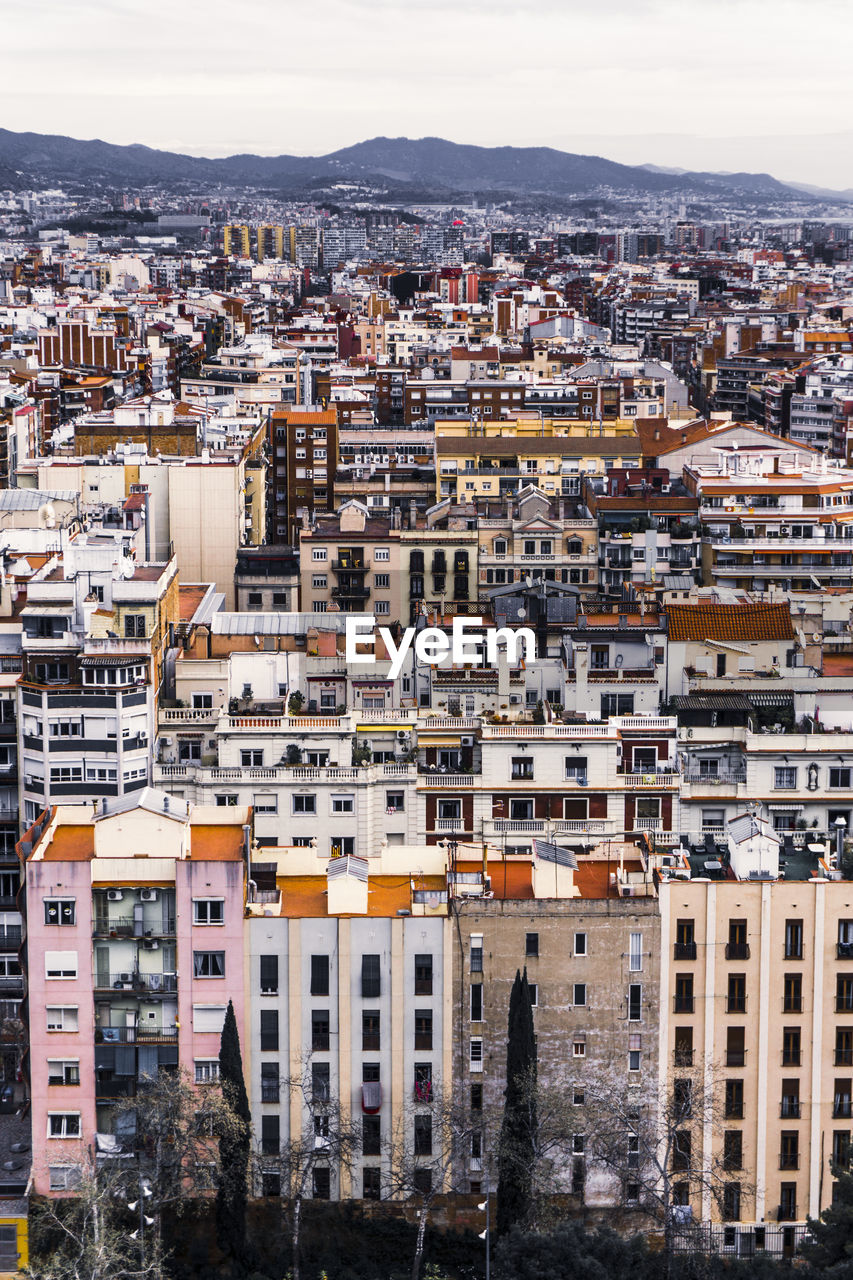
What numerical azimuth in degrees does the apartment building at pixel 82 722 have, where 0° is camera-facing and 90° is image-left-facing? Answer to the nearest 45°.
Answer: approximately 0°

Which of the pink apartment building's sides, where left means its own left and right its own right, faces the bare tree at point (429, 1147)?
left

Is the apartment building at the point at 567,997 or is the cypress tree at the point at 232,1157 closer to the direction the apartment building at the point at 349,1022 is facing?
the cypress tree

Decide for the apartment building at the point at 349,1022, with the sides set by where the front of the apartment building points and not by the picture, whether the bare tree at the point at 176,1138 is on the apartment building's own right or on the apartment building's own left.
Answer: on the apartment building's own right

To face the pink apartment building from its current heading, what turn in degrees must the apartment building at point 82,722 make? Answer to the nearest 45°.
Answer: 0° — it already faces it

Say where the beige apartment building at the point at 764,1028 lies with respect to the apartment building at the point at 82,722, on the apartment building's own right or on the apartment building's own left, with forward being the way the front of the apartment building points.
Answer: on the apartment building's own left

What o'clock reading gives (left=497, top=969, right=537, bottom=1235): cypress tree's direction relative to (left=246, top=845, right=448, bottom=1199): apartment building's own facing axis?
The cypress tree is roughly at 10 o'clock from the apartment building.

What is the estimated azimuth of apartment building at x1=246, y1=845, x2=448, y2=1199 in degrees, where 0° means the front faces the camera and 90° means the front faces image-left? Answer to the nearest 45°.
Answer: approximately 0°

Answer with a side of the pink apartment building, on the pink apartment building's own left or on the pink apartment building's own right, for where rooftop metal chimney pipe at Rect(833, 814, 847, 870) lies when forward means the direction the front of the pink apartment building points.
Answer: on the pink apartment building's own left

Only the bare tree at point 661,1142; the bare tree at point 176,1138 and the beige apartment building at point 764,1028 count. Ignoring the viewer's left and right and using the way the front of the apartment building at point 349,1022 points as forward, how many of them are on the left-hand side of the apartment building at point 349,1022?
2

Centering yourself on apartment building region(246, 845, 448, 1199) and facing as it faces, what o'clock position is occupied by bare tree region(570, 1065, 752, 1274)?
The bare tree is roughly at 9 o'clock from the apartment building.
